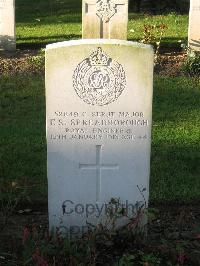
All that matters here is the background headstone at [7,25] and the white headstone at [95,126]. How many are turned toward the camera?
2

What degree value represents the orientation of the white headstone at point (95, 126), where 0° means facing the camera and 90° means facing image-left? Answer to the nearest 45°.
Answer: approximately 0°

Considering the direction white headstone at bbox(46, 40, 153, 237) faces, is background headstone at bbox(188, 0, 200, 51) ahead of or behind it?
behind

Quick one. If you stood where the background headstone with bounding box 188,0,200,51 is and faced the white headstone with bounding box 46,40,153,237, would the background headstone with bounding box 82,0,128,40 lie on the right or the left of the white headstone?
right

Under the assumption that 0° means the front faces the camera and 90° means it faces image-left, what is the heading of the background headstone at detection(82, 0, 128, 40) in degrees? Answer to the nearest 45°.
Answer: approximately 0°

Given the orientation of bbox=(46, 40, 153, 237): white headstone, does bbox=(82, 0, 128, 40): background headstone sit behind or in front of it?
behind

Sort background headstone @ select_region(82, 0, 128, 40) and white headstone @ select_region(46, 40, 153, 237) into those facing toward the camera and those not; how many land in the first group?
2

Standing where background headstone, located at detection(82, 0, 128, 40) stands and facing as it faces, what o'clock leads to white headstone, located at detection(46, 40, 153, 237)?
The white headstone is roughly at 12 o'clock from the background headstone.
